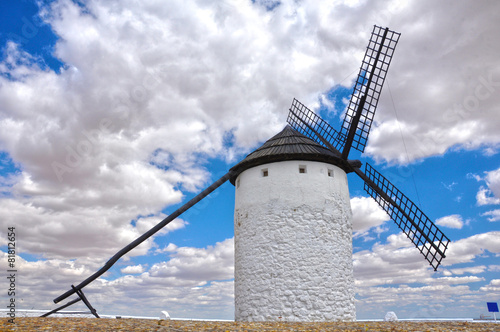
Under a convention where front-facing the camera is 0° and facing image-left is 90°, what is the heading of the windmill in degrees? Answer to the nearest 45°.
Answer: approximately 225°
